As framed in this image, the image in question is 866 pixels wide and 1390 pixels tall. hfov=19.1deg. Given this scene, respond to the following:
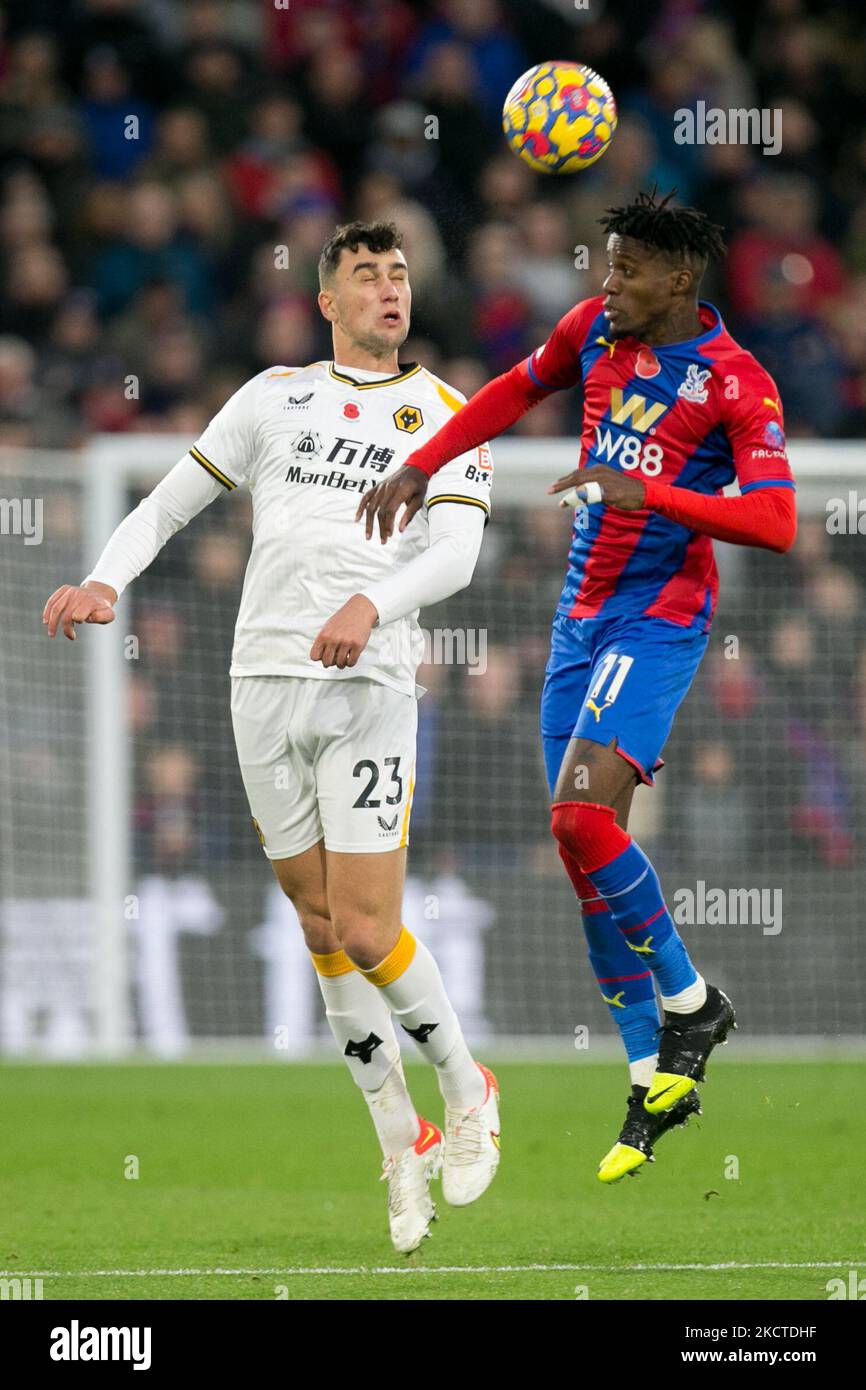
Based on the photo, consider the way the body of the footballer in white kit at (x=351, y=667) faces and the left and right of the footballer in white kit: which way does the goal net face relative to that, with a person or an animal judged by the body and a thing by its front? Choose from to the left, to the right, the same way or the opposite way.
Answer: the same way

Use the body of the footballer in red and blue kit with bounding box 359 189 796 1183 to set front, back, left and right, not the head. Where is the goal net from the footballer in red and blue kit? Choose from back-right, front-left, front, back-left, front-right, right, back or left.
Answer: back-right

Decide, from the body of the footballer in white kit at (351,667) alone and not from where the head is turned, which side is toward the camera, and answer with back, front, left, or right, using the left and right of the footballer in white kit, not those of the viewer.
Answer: front

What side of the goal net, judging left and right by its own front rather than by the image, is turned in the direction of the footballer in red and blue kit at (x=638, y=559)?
front

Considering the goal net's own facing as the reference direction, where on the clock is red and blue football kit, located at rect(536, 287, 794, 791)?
The red and blue football kit is roughly at 12 o'clock from the goal net.

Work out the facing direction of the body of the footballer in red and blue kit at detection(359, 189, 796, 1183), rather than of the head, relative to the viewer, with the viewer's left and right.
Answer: facing the viewer and to the left of the viewer

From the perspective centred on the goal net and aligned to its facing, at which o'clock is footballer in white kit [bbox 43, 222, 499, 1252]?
The footballer in white kit is roughly at 12 o'clock from the goal net.

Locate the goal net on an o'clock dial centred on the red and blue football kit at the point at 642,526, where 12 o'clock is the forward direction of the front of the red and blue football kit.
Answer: The goal net is roughly at 4 o'clock from the red and blue football kit.

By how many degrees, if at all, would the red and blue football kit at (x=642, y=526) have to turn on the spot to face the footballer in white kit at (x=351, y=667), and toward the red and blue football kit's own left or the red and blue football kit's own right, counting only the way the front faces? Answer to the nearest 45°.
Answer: approximately 45° to the red and blue football kit's own right

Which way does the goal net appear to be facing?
toward the camera

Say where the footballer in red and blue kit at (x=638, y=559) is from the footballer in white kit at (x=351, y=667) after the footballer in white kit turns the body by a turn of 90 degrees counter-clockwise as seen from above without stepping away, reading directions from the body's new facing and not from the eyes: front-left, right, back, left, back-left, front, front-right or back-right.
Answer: front

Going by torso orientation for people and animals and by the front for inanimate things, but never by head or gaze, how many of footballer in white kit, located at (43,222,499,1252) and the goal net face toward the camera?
2

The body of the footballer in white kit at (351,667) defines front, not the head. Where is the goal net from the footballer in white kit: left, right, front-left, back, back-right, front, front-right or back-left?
back
